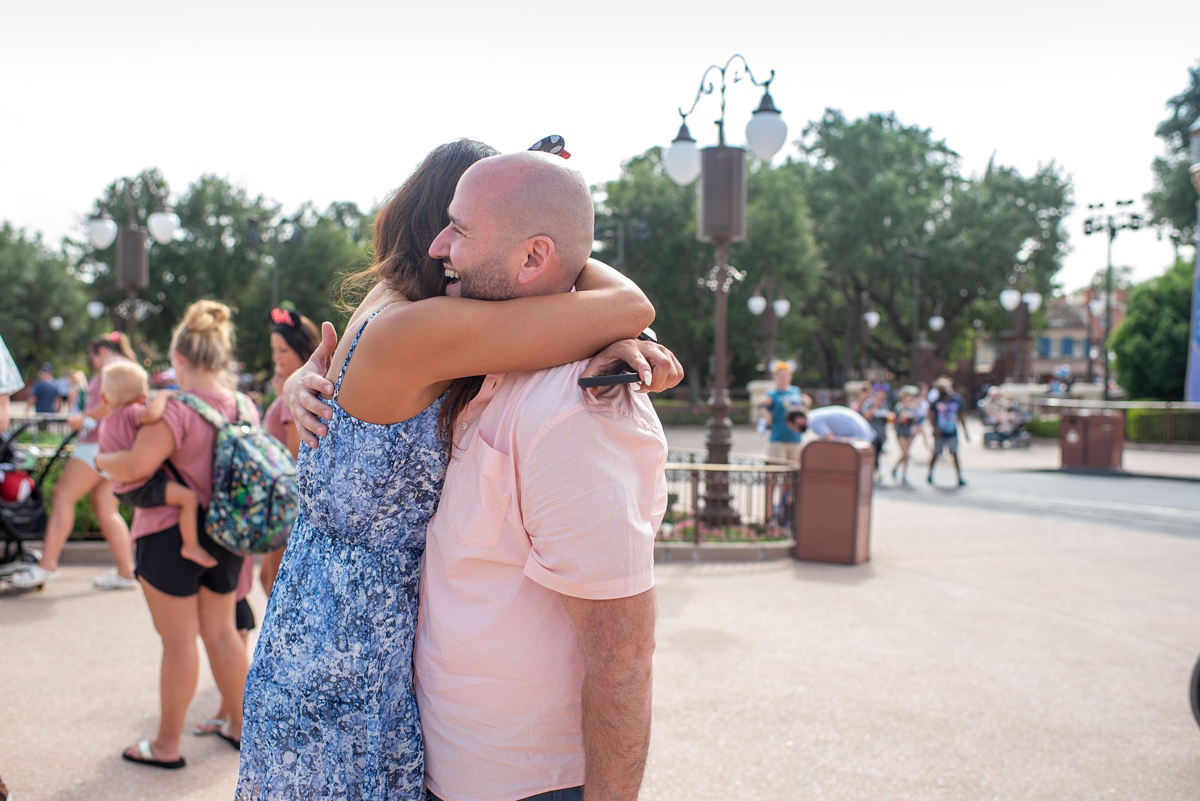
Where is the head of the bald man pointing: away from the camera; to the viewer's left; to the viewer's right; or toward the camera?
to the viewer's left

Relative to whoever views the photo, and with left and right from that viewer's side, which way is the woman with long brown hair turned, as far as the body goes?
facing to the right of the viewer

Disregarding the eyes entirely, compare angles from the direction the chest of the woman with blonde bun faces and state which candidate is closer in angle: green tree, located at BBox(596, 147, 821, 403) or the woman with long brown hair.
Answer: the green tree

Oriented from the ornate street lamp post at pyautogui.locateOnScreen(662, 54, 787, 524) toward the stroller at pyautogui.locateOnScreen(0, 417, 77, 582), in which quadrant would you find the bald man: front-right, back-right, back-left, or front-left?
front-left

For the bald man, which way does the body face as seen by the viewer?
to the viewer's left

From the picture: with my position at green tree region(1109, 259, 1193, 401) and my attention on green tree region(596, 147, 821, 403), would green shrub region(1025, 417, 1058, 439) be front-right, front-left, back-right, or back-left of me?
front-left

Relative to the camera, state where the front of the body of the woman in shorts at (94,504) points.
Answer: to the viewer's left

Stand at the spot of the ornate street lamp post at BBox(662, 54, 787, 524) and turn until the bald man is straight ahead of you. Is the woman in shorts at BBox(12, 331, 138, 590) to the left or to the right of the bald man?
right

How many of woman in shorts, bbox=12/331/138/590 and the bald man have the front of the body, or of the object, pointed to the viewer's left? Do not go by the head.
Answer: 2

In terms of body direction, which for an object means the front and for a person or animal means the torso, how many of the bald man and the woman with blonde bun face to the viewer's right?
0

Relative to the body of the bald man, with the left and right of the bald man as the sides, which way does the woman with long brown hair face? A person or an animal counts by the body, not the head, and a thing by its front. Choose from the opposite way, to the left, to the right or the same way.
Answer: the opposite way

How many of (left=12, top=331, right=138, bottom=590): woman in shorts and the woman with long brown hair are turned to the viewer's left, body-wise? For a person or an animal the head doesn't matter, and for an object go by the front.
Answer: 1
